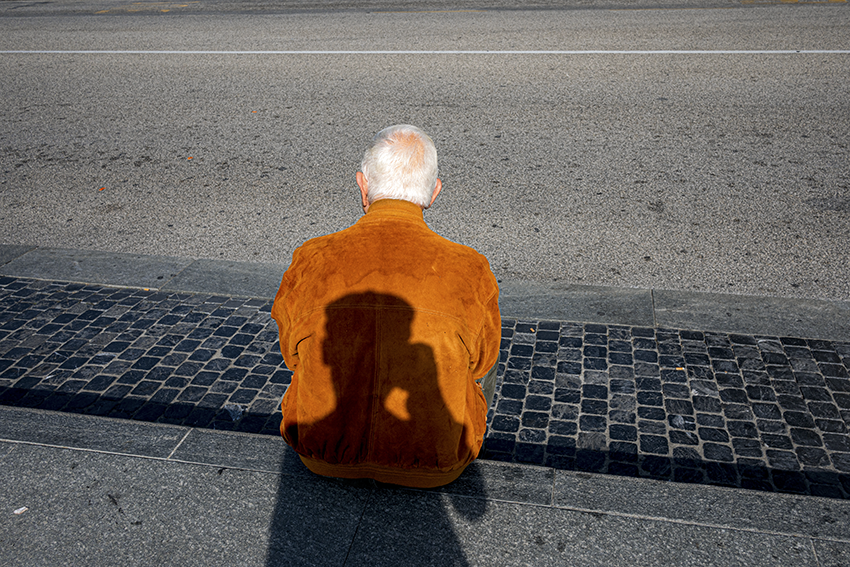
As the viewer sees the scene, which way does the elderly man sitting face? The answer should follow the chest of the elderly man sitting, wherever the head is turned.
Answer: away from the camera

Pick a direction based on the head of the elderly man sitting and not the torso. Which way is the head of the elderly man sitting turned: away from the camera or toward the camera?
away from the camera
